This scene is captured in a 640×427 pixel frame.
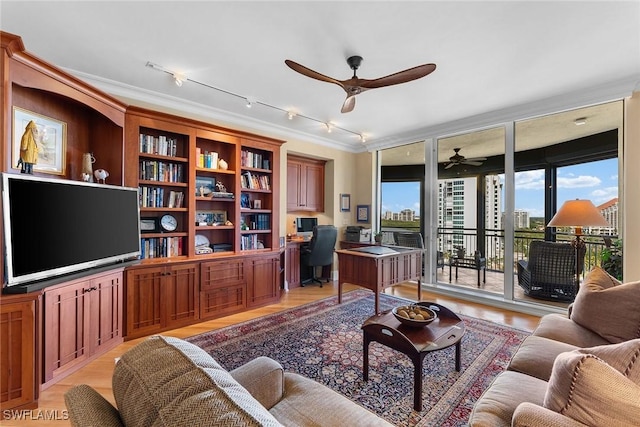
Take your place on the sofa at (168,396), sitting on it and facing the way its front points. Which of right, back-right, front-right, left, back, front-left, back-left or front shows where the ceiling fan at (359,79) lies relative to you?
front

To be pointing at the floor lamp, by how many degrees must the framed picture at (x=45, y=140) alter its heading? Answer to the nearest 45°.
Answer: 0° — it already faces it

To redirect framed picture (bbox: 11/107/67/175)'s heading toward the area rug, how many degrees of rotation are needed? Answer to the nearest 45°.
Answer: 0° — it already faces it

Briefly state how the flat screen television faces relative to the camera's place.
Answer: facing the viewer and to the right of the viewer

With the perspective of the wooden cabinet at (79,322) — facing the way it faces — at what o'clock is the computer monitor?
The computer monitor is roughly at 10 o'clock from the wooden cabinet.

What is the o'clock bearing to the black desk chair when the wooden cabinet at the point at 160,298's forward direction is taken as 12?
The black desk chair is roughly at 10 o'clock from the wooden cabinet.

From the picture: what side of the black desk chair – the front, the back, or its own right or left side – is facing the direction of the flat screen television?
left

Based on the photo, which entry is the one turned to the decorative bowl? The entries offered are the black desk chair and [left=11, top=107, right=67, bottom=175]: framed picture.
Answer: the framed picture

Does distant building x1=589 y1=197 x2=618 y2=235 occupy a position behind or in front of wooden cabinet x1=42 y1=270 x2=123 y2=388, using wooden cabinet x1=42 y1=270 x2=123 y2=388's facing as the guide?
in front

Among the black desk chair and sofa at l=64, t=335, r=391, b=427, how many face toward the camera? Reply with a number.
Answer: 0

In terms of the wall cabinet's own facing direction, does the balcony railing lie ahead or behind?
ahead

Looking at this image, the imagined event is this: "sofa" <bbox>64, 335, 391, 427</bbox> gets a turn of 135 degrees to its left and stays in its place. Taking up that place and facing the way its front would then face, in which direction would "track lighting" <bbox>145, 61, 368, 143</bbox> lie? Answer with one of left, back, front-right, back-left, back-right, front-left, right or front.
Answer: right

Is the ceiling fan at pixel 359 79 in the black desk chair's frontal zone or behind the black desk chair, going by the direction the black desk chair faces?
behind

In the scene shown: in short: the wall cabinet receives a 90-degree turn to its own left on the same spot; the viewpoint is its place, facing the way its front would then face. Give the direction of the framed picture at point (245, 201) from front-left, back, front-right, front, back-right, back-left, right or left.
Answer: back

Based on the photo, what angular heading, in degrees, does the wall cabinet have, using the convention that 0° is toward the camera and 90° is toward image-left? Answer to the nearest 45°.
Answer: approximately 315°

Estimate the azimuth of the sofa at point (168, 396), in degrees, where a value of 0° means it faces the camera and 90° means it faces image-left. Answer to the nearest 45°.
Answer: approximately 225°

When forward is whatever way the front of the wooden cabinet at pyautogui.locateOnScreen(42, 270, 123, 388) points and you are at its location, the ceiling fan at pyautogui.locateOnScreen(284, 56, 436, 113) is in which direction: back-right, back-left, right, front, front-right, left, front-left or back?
front
